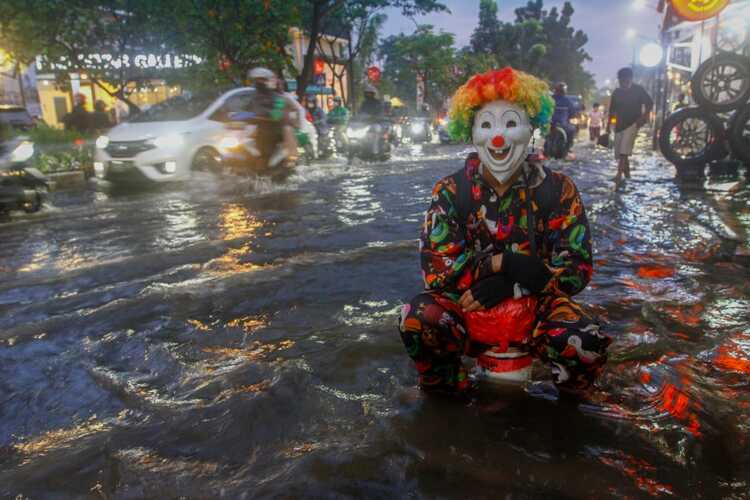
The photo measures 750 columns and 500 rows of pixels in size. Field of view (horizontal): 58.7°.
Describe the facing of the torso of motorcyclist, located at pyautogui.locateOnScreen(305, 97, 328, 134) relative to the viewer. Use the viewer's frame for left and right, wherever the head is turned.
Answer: facing the viewer

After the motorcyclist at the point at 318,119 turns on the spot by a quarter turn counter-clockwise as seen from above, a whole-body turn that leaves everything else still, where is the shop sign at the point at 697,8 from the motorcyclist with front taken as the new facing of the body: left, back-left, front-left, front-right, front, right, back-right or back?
front-right

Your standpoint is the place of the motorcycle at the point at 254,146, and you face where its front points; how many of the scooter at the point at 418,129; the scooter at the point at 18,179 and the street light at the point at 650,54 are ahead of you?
1

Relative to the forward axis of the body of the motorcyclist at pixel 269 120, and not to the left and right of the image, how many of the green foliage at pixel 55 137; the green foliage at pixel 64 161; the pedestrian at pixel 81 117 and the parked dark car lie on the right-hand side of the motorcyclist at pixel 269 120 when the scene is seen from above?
4

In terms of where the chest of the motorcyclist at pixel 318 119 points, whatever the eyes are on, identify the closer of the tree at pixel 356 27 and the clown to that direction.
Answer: the clown

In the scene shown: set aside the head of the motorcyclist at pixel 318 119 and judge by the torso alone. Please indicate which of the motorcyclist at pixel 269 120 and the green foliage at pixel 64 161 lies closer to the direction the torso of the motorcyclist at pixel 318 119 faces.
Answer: the motorcyclist

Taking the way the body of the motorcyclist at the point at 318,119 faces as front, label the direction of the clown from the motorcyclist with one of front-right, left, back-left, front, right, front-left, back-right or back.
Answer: front

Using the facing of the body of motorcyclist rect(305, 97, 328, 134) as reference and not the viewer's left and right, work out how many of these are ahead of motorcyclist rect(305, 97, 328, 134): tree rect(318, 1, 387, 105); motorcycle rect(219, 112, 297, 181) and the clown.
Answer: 2

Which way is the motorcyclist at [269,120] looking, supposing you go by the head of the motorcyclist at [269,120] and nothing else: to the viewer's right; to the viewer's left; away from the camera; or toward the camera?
toward the camera

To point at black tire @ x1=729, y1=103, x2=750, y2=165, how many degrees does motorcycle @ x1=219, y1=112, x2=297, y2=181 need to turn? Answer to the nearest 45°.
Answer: approximately 90° to its left

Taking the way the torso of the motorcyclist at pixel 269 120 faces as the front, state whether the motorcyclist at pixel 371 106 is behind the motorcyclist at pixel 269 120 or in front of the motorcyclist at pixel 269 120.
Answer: behind

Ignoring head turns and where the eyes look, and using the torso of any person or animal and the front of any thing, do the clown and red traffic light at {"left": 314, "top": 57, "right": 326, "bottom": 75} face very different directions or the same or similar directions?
same or similar directions

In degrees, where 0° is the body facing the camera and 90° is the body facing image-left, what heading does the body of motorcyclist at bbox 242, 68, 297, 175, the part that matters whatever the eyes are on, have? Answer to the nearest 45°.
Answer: approximately 45°

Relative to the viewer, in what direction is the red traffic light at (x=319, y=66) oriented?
toward the camera

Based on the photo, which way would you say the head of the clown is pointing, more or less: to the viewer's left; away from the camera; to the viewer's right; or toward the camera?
toward the camera

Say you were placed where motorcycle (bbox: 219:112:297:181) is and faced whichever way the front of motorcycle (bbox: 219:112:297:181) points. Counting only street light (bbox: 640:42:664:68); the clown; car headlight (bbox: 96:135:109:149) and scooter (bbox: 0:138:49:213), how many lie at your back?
1

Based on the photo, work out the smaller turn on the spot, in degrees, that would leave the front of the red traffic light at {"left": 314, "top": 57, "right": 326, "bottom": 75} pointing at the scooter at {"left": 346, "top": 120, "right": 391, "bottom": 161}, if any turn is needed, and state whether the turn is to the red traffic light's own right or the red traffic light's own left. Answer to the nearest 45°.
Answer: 0° — it already faces it

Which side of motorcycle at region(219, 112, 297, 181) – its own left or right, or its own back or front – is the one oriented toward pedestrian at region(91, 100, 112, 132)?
right

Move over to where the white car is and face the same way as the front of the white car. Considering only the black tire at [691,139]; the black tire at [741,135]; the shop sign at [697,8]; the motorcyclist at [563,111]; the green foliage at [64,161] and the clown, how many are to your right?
1
